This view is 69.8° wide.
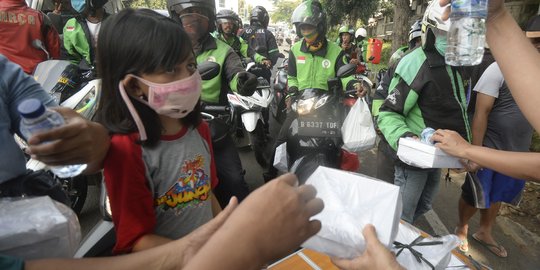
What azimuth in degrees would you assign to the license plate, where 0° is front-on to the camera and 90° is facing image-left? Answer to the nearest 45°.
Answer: approximately 0°

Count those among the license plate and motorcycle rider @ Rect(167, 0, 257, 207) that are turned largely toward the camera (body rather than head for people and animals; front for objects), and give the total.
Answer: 2

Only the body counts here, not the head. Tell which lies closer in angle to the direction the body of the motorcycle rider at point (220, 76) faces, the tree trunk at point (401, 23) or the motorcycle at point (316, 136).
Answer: the motorcycle

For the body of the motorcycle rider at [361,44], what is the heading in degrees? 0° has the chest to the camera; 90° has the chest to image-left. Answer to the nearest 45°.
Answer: approximately 45°

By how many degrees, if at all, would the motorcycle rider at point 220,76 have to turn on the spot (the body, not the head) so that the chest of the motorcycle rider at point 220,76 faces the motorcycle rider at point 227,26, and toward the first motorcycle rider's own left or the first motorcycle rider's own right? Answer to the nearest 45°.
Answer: approximately 180°
